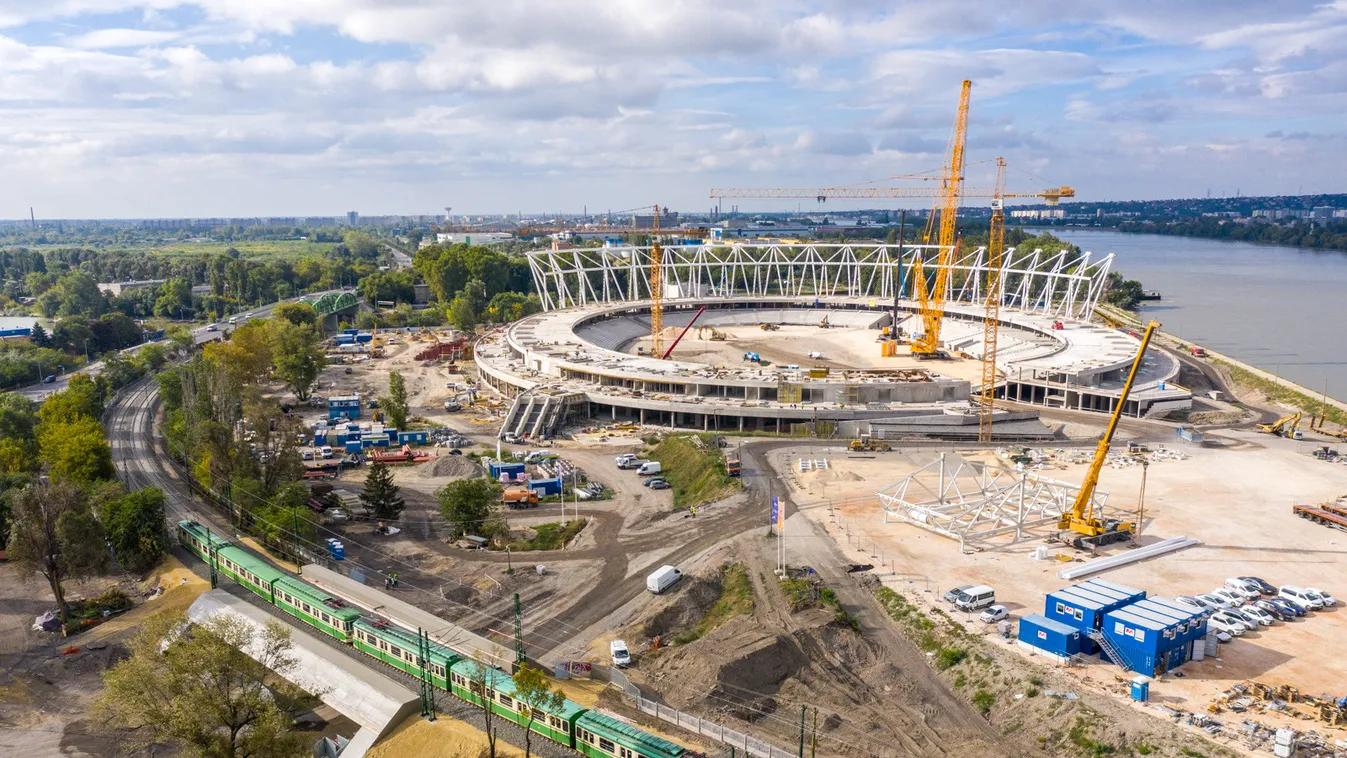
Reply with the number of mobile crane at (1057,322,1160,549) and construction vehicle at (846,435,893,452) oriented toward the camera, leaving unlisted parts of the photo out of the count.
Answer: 0

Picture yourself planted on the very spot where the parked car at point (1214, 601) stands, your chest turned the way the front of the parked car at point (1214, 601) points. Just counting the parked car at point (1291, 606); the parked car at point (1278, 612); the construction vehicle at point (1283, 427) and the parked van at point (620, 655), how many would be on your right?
1

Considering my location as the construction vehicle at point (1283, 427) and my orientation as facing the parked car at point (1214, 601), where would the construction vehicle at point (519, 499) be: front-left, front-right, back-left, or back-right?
front-right
